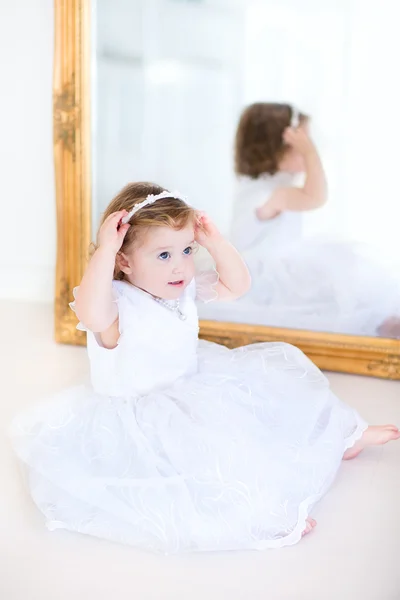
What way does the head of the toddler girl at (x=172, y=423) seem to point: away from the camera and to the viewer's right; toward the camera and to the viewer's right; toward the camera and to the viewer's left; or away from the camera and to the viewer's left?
toward the camera and to the viewer's right

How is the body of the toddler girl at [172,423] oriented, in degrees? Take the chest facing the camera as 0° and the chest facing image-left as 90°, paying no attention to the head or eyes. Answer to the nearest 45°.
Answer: approximately 315°

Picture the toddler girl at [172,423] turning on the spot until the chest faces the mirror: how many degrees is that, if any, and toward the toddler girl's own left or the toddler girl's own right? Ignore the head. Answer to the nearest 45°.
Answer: approximately 135° to the toddler girl's own left
